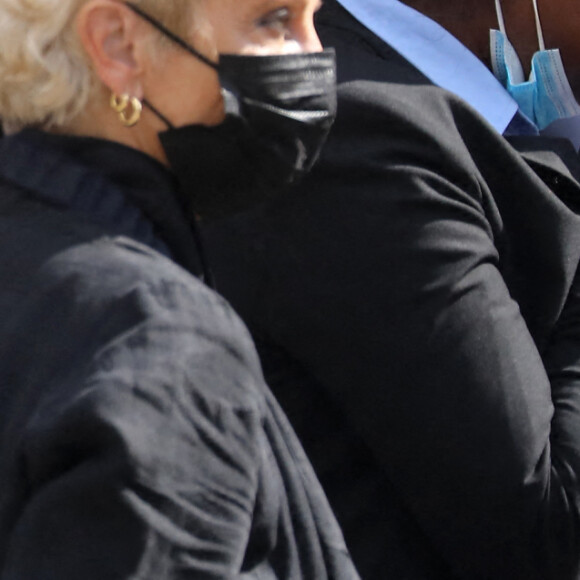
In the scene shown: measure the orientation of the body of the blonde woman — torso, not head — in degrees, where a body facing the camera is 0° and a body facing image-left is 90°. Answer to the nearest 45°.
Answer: approximately 270°

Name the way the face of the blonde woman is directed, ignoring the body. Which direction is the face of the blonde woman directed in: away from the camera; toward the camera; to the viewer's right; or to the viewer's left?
to the viewer's right
